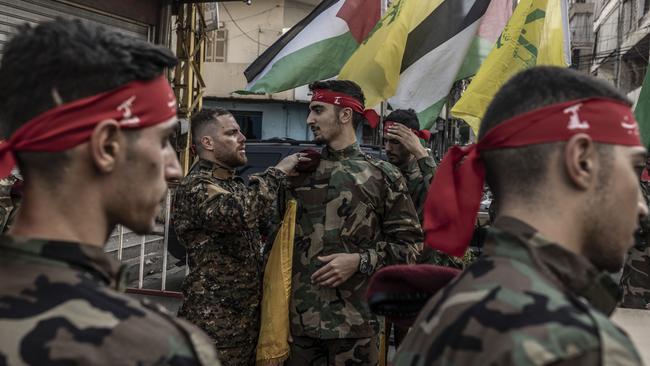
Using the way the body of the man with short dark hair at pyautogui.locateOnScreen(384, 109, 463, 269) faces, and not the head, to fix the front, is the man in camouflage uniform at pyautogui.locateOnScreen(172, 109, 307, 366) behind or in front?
in front

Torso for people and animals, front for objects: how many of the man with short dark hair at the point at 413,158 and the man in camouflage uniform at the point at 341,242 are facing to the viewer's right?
0

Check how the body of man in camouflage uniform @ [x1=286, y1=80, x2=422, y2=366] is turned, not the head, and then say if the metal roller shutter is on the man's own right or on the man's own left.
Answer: on the man's own right

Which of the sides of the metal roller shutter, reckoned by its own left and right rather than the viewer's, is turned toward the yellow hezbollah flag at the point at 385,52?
front

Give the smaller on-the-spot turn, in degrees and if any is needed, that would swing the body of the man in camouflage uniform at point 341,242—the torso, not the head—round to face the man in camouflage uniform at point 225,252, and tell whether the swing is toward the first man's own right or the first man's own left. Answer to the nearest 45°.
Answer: approximately 45° to the first man's own right

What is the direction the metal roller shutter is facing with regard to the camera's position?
facing the viewer and to the right of the viewer

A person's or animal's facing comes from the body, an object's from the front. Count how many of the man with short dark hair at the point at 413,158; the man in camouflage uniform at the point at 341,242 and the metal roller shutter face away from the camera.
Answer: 0

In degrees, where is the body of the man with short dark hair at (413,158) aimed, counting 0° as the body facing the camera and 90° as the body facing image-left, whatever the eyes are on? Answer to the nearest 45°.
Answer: approximately 45°

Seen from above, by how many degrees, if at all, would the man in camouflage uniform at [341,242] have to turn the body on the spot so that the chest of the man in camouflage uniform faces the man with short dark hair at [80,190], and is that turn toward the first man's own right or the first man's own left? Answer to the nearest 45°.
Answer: approximately 45° to the first man's own left

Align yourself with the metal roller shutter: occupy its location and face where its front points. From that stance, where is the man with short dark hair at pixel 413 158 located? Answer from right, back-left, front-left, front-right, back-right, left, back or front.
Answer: front

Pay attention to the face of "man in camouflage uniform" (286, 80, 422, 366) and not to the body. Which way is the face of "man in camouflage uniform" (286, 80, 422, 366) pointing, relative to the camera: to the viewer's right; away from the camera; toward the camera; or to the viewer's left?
to the viewer's left

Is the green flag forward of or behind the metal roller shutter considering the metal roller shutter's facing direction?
forward
